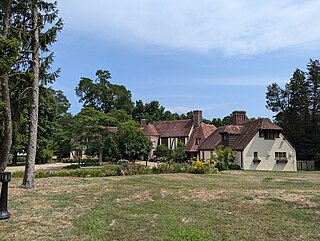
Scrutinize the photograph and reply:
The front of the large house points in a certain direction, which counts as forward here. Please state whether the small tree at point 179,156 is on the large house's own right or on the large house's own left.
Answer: on the large house's own right

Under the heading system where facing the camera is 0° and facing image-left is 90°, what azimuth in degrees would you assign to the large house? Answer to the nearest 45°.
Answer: approximately 45°

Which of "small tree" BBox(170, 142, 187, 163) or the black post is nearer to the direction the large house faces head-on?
the black post

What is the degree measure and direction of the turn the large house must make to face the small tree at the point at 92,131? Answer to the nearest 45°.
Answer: approximately 45° to its right

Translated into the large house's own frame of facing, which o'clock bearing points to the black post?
The black post is roughly at 11 o'clock from the large house.

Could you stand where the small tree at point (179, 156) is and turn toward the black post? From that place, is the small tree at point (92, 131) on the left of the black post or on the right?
right
